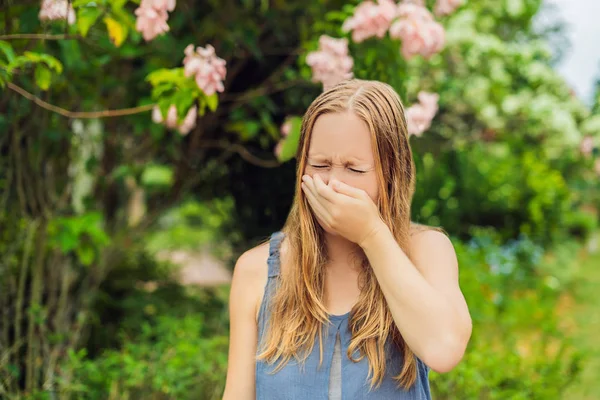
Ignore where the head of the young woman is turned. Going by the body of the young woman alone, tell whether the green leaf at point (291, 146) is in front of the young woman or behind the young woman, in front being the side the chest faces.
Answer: behind

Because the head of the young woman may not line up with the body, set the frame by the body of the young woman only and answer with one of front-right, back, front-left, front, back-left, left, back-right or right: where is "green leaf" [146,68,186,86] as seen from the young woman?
back-right

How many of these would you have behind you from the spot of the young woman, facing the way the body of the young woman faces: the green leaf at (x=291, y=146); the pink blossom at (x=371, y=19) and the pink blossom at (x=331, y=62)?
3

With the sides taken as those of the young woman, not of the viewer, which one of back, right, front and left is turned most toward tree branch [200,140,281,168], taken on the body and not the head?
back

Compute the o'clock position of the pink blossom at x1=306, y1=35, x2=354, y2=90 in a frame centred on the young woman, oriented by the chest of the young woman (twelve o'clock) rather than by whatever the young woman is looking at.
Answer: The pink blossom is roughly at 6 o'clock from the young woman.

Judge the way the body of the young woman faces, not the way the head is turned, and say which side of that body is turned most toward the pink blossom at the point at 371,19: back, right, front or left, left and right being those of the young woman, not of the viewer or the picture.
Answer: back

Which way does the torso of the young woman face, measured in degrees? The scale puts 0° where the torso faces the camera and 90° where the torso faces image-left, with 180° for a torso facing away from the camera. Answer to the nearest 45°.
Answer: approximately 0°

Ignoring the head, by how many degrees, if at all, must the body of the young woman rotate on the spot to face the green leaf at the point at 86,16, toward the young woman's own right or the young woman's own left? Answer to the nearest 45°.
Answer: approximately 135° to the young woman's own right

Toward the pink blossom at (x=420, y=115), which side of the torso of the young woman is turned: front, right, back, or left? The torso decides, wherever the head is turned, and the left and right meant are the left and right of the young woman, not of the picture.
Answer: back

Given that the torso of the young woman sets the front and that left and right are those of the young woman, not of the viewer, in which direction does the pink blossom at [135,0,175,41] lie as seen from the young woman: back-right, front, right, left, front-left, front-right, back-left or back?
back-right
